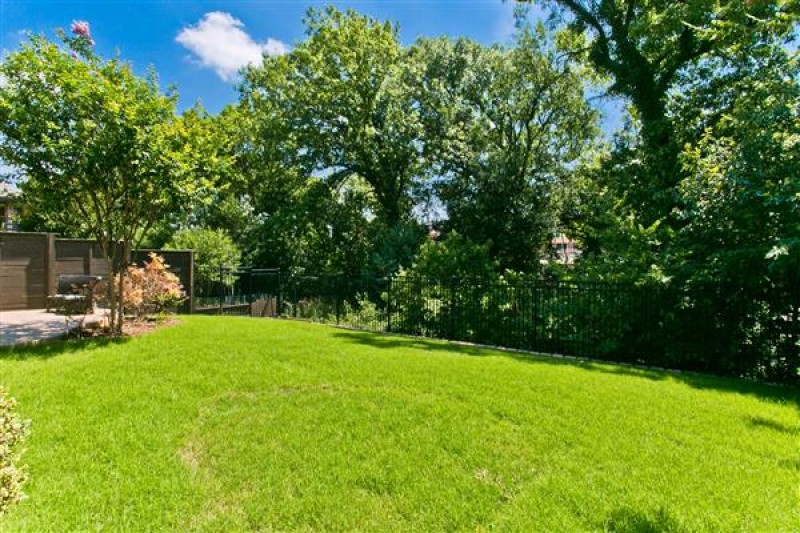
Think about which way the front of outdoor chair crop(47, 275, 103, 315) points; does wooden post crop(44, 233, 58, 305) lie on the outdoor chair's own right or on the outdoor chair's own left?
on the outdoor chair's own right

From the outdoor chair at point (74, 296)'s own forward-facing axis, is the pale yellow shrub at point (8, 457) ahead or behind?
ahead

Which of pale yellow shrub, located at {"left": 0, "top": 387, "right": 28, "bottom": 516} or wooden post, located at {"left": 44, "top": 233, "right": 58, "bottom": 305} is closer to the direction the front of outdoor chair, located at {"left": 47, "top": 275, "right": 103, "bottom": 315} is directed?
the pale yellow shrub

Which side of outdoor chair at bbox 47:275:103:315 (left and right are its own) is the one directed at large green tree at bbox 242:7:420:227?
back

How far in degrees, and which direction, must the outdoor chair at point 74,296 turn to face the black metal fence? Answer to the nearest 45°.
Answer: approximately 90° to its left

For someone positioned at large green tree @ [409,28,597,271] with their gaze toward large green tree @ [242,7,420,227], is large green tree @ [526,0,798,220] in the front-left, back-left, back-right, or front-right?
back-left

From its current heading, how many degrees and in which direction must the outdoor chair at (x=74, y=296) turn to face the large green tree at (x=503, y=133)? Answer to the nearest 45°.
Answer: approximately 135° to its left

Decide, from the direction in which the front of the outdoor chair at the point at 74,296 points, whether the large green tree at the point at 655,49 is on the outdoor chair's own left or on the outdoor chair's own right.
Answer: on the outdoor chair's own left

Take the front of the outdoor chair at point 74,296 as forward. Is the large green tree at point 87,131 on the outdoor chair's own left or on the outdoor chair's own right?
on the outdoor chair's own left

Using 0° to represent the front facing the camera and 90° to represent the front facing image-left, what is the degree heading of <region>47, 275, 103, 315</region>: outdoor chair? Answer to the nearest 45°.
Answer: approximately 45°
